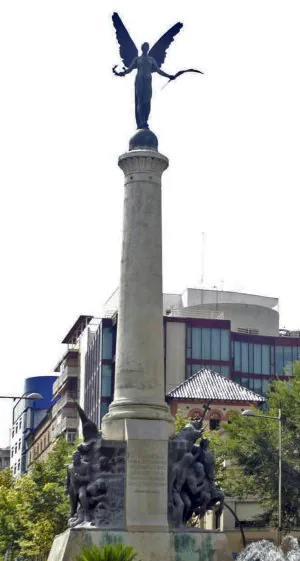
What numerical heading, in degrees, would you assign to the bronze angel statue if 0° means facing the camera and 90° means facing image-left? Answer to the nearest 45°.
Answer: approximately 0°
